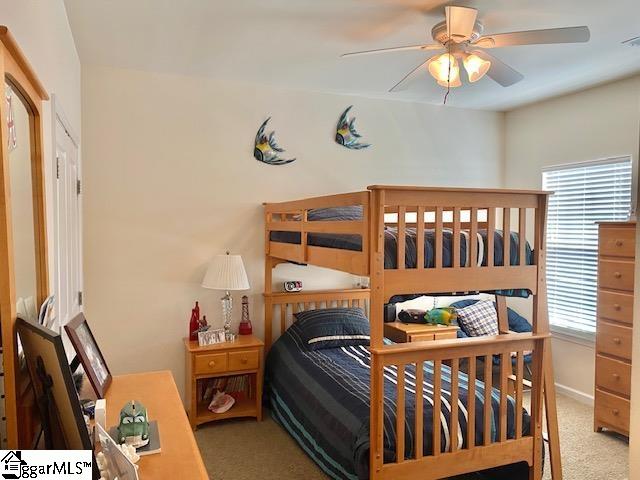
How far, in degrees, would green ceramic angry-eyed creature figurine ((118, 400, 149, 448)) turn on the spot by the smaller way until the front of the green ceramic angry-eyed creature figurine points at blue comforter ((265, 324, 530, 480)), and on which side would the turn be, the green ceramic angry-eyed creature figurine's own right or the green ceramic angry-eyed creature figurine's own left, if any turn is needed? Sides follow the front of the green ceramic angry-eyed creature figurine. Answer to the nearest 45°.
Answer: approximately 135° to the green ceramic angry-eyed creature figurine's own left

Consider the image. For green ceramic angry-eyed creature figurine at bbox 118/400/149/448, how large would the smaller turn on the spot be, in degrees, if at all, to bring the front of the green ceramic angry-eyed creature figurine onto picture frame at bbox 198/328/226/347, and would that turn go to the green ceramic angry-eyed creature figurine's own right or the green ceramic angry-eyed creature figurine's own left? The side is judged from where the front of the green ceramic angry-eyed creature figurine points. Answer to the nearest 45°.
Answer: approximately 180°

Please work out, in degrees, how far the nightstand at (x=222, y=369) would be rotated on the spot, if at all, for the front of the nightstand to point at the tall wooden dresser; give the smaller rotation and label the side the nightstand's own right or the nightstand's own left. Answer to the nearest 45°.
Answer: approximately 90° to the nightstand's own left

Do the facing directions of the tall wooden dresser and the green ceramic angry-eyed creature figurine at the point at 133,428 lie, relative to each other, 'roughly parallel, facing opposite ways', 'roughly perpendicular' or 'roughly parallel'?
roughly perpendicular

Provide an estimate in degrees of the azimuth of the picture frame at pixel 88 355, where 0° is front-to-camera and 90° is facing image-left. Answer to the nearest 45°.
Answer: approximately 315°

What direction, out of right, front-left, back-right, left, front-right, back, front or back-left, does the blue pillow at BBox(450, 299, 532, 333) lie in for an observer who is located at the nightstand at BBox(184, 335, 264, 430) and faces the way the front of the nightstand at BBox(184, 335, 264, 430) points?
left

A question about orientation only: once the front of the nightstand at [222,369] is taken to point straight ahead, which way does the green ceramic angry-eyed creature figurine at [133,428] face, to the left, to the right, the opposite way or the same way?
the same way

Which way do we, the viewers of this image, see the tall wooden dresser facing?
facing the viewer and to the left of the viewer

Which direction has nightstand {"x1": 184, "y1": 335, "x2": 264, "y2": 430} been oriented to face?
toward the camera

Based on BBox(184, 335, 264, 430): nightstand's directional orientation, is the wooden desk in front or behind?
in front

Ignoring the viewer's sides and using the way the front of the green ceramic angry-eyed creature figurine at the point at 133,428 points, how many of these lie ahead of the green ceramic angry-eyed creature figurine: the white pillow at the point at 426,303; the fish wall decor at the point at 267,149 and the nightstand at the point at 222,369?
0

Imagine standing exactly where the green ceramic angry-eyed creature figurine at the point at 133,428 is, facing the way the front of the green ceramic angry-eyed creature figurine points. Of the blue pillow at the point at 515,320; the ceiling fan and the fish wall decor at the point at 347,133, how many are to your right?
0

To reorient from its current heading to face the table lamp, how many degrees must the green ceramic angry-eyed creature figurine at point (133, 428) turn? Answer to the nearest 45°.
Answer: approximately 180°
